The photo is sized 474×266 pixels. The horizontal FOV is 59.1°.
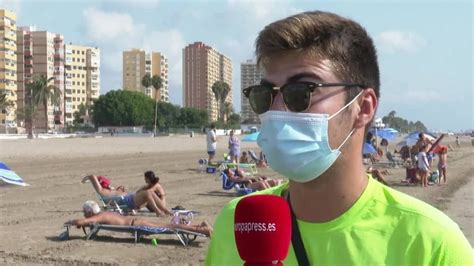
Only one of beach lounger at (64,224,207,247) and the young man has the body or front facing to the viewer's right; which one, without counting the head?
the beach lounger

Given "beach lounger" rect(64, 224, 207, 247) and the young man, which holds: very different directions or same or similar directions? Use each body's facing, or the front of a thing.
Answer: very different directions

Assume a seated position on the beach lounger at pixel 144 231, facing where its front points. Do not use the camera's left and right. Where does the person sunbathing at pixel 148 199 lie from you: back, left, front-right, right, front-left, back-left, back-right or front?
left

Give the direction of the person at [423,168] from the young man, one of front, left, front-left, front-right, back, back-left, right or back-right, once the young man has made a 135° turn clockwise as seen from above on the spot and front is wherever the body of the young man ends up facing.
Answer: front

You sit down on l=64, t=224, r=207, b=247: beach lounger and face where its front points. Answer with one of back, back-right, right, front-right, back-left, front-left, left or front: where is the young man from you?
right

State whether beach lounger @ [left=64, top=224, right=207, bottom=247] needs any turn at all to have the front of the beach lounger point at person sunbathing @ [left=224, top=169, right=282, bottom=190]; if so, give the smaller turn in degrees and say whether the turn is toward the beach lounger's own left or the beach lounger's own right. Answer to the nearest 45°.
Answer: approximately 45° to the beach lounger's own left

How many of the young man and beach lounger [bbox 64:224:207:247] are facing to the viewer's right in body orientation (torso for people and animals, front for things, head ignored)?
1

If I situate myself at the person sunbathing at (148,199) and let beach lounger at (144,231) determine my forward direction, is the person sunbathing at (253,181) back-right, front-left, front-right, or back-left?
back-left

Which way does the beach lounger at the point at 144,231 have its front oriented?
to the viewer's right

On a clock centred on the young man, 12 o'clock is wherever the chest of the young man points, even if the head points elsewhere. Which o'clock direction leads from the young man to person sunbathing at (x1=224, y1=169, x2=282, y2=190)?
The person sunbathing is roughly at 4 o'clock from the young man.

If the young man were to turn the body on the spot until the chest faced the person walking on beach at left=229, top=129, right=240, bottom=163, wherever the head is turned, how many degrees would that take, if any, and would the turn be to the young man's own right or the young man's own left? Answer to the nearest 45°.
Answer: approximately 135° to the young man's own right
